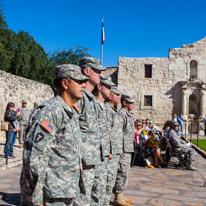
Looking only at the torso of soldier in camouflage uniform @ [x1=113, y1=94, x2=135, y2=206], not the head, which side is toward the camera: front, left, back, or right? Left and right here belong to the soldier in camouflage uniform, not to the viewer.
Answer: right

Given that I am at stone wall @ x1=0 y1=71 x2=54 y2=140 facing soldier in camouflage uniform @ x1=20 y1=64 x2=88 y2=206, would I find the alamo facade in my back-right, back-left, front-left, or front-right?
back-left

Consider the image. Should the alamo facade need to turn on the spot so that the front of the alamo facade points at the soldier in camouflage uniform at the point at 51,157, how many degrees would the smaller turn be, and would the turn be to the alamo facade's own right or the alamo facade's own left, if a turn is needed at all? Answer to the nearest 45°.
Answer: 0° — it already faces them

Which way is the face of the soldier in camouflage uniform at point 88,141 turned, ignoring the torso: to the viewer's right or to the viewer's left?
to the viewer's right

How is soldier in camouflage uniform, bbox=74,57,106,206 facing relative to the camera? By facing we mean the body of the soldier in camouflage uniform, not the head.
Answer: to the viewer's right

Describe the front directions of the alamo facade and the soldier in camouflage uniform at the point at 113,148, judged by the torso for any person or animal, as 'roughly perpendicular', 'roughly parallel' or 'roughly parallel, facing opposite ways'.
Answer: roughly perpendicular

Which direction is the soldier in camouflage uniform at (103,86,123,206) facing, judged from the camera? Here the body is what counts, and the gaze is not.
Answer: to the viewer's right

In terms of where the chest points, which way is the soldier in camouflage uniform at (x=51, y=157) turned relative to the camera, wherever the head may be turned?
to the viewer's right

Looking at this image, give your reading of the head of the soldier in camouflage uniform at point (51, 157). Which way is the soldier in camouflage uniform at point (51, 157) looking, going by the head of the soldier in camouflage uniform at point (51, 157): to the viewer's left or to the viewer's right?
to the viewer's right

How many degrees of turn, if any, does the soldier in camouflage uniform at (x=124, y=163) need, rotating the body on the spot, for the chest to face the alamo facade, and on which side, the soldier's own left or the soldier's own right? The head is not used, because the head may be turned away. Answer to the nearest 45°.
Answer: approximately 90° to the soldier's own left

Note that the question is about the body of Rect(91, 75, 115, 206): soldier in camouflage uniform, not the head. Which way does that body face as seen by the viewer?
to the viewer's right

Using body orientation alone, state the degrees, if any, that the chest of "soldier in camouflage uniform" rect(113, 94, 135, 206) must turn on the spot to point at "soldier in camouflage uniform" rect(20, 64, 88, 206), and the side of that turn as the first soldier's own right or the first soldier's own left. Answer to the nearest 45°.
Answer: approximately 90° to the first soldier's own right
